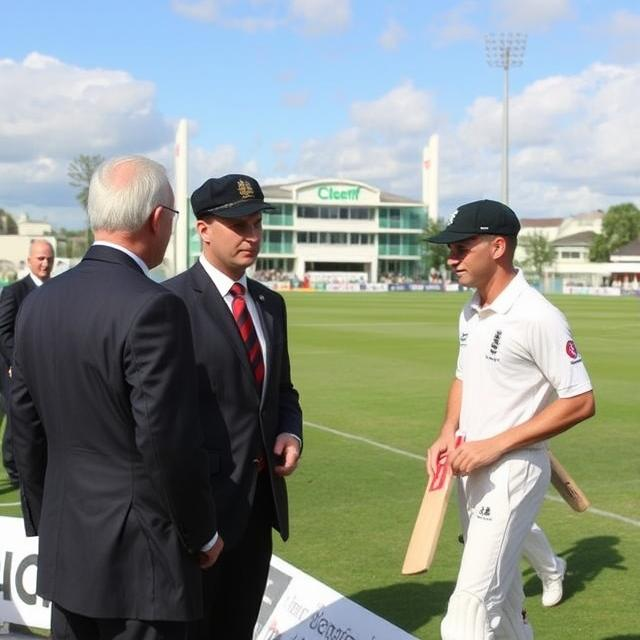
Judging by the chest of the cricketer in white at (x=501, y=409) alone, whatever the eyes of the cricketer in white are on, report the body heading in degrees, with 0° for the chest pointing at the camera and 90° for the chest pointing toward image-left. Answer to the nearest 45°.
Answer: approximately 45°

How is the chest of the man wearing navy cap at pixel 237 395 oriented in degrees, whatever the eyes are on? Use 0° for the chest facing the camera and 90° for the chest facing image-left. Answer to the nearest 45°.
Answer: approximately 315°

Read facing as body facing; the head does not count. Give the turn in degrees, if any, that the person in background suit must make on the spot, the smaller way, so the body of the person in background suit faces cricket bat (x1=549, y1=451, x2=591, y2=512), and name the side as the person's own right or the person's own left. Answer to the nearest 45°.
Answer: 0° — they already face it

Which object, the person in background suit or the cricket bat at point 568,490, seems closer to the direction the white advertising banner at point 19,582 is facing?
the cricket bat

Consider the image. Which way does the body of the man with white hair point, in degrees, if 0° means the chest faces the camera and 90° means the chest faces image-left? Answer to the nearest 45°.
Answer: approximately 225°

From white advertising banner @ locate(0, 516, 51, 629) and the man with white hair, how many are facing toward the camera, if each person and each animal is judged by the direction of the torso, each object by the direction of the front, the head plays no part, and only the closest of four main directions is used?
1

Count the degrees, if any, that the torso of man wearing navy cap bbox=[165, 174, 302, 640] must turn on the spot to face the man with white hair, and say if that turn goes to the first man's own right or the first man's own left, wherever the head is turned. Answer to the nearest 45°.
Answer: approximately 45° to the first man's own right

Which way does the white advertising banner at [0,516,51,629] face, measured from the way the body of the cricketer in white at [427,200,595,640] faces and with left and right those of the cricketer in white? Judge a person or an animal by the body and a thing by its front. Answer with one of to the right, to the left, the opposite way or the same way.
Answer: to the left

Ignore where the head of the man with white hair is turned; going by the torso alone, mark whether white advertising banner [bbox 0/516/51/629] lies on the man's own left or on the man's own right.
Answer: on the man's own left

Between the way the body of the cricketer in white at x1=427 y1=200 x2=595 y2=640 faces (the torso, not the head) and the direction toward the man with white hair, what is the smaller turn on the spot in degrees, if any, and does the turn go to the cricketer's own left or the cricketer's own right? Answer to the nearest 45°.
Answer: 0° — they already face them
